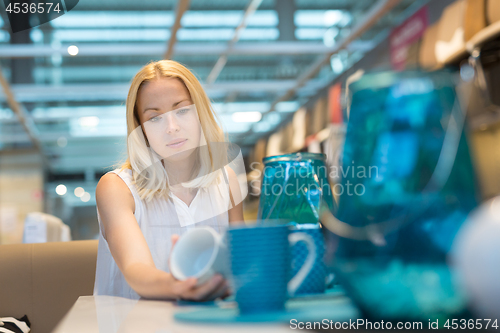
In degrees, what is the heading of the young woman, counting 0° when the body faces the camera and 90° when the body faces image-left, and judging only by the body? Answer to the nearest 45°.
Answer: approximately 315°

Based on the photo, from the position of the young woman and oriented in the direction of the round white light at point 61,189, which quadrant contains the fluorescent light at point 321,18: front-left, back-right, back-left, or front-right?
front-right

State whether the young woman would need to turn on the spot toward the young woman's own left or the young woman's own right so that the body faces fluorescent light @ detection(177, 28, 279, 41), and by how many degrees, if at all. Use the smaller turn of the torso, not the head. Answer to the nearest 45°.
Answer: approximately 135° to the young woman's own left

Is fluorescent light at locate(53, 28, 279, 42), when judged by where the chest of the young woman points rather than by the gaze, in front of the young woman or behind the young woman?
behind

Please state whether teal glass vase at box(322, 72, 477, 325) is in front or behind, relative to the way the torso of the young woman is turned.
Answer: in front

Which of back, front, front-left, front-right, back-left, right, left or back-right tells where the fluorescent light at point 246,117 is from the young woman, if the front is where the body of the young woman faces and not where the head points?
back-left

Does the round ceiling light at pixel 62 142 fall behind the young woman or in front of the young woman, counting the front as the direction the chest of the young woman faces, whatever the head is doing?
behind

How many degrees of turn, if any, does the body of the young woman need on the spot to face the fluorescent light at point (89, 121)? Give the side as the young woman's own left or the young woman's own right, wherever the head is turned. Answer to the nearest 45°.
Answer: approximately 135° to the young woman's own left

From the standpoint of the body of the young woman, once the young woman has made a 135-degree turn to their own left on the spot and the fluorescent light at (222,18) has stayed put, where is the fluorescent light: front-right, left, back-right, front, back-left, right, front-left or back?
front

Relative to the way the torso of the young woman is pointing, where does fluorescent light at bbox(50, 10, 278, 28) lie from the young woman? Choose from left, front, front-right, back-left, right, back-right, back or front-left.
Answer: back-left

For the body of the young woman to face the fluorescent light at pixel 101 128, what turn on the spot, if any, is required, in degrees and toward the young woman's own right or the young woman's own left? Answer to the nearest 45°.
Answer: approximately 135° to the young woman's own left

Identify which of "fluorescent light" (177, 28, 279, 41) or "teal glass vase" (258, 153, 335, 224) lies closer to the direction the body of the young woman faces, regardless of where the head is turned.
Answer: the teal glass vase

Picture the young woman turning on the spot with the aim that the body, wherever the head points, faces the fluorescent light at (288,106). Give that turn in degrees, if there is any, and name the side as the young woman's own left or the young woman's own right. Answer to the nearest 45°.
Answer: approximately 135° to the young woman's own left
